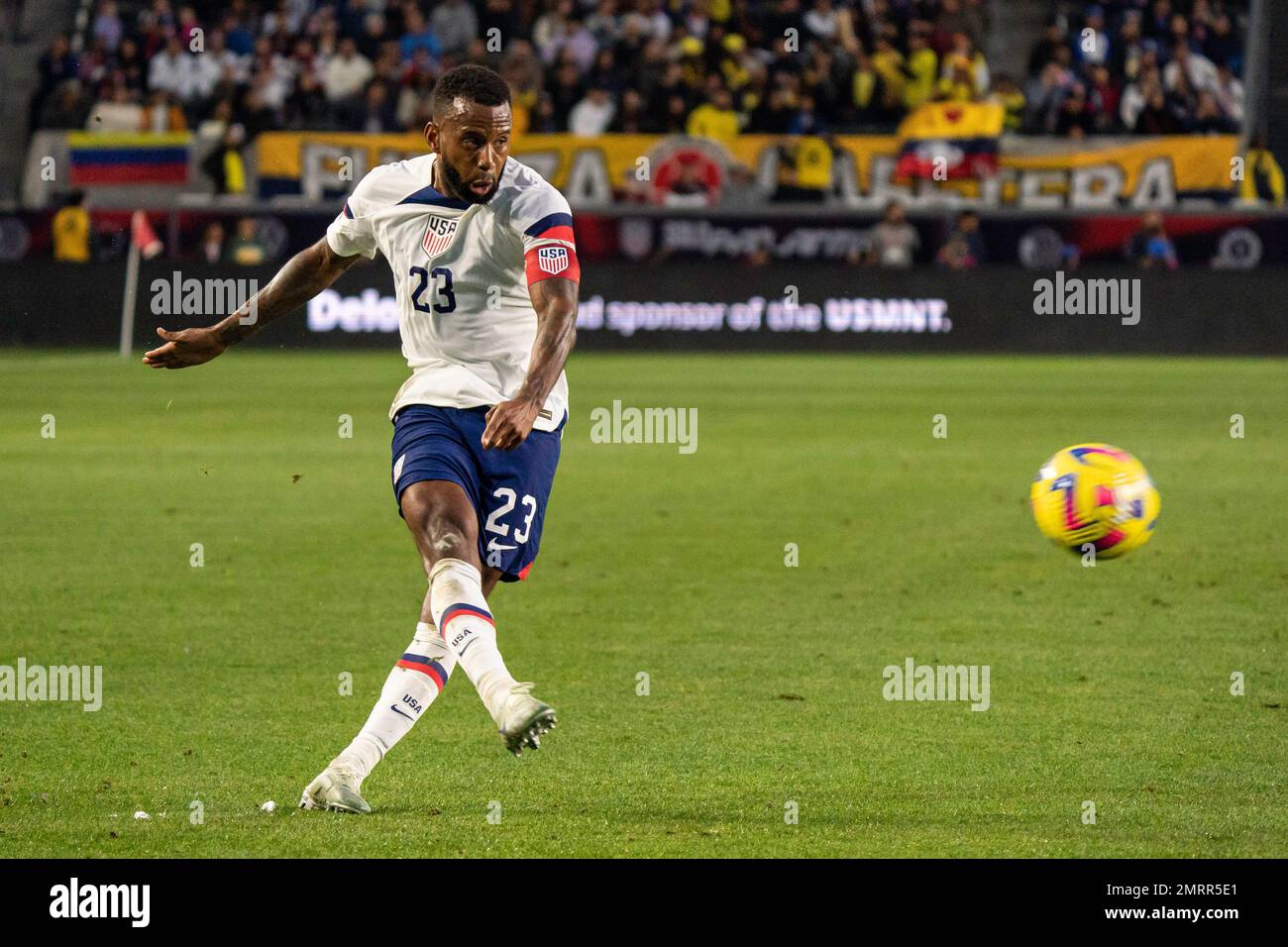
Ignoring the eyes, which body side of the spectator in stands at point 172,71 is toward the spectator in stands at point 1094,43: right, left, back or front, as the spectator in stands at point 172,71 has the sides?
left

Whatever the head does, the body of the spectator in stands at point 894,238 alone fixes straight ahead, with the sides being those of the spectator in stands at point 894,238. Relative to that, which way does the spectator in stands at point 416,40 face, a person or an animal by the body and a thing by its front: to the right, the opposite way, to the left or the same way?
the same way

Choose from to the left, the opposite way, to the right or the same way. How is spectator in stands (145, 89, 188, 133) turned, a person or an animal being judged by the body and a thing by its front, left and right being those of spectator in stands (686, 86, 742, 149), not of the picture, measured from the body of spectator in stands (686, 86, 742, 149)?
the same way

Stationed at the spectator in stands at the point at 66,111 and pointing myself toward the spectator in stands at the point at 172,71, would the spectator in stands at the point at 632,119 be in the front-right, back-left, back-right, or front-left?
front-right

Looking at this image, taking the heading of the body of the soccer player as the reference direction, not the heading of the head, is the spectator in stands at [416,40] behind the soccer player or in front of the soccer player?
behind

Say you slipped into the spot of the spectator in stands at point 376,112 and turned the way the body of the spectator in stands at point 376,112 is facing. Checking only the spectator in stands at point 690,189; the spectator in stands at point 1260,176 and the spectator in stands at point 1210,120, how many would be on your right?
0

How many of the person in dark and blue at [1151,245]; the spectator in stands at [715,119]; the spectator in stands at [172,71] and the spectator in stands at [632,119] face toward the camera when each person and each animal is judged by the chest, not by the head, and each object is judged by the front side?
4

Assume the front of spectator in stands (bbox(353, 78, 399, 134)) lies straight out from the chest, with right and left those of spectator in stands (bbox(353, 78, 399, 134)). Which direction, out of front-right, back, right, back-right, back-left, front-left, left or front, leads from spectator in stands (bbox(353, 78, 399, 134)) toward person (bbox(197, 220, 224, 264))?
front-right

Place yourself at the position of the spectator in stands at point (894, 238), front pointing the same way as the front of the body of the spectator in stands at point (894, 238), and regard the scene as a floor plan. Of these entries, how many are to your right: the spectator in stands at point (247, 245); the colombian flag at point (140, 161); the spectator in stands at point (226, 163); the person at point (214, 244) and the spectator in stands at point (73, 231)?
5

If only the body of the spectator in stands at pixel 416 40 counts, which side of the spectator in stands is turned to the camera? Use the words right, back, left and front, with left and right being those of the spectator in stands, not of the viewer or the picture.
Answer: front

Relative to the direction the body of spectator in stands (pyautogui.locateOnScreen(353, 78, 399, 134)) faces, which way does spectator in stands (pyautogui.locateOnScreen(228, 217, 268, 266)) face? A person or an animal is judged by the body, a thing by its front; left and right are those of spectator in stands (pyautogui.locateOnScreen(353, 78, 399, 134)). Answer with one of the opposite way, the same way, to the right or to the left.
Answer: the same way

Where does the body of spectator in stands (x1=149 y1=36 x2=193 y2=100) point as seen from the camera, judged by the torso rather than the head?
toward the camera

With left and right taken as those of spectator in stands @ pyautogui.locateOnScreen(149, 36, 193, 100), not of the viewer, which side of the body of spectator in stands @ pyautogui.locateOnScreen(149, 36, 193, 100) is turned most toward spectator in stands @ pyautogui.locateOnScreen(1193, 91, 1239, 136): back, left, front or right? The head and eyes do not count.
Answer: left

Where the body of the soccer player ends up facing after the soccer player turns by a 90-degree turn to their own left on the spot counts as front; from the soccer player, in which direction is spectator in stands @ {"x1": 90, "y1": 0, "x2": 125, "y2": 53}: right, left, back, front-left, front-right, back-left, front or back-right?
left

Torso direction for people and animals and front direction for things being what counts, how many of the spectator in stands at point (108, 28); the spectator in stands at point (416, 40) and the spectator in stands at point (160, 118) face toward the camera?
3

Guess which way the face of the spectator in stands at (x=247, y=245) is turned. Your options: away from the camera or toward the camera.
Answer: toward the camera

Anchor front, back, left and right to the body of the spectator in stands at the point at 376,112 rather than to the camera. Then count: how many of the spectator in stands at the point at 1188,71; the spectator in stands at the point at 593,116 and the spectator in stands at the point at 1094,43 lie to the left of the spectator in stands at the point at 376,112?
3

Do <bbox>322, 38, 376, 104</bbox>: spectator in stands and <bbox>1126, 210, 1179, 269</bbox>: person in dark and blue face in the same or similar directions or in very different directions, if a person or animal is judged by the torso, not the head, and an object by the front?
same or similar directions

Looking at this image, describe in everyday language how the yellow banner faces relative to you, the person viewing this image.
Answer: facing the viewer

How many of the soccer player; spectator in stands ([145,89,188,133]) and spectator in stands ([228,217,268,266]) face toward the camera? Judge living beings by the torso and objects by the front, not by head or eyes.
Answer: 3

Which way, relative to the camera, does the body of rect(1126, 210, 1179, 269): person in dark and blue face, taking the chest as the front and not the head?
toward the camera
